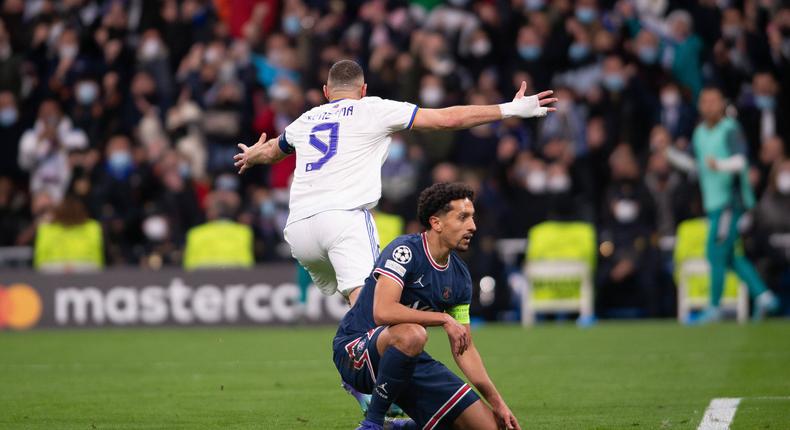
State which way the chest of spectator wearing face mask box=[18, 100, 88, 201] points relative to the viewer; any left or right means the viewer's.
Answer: facing the viewer

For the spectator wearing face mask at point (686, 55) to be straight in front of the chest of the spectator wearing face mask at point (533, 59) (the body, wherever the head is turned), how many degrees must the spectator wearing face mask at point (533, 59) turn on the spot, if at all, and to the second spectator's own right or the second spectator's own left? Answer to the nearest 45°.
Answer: approximately 90° to the second spectator's own left

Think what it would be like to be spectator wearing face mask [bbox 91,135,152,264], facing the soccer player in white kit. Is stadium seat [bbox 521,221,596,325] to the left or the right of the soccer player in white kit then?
left

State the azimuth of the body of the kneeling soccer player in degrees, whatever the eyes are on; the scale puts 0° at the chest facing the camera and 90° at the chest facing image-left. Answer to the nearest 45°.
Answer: approximately 315°

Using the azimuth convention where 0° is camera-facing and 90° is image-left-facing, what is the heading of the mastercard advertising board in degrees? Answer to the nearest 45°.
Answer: approximately 0°

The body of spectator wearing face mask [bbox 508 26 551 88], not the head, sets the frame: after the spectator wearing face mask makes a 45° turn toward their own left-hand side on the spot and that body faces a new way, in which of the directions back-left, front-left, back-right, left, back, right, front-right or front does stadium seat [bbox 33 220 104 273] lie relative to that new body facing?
back-right

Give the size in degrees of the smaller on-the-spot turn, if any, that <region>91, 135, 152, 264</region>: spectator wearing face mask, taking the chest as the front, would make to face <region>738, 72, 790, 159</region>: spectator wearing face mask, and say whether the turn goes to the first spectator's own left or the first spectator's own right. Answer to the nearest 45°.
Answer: approximately 45° to the first spectator's own left

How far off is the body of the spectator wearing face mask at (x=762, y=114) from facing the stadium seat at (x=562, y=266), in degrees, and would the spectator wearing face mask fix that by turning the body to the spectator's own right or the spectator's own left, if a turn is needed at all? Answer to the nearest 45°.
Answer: approximately 45° to the spectator's own right

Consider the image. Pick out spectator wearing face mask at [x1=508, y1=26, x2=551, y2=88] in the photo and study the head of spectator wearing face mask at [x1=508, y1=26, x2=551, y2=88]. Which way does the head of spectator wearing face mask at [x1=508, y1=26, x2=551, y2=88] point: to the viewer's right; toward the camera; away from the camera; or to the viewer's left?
toward the camera

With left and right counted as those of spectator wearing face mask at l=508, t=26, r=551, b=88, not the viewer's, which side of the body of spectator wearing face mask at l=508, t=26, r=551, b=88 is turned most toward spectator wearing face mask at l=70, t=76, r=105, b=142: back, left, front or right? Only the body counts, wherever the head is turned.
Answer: right

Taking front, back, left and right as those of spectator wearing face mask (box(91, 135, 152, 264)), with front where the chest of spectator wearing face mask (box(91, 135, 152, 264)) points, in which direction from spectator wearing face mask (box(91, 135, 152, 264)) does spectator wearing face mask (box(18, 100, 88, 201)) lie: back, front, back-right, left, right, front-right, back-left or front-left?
back-right

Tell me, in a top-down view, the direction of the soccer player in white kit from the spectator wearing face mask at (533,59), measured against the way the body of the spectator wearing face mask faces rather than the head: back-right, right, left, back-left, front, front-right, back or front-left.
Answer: front

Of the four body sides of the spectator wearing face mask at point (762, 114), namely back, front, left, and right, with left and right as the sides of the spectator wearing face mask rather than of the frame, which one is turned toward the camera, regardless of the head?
front
